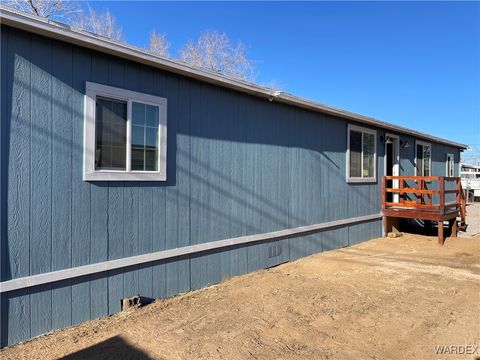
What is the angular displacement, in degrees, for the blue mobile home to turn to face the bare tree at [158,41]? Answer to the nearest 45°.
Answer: approximately 135° to its left

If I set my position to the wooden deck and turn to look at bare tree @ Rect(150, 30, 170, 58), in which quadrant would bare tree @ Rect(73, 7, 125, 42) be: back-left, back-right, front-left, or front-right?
front-left

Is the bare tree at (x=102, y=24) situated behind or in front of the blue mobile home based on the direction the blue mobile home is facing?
behind

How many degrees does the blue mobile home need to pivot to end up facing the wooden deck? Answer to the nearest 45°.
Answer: approximately 90° to its left

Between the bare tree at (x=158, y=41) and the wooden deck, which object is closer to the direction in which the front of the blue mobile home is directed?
the wooden deck

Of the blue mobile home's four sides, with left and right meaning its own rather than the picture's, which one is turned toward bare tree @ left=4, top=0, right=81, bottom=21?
back

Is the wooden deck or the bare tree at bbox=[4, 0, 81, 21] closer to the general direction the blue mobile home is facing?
the wooden deck

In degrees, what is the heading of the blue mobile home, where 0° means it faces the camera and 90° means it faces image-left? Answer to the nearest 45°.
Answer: approximately 315°
